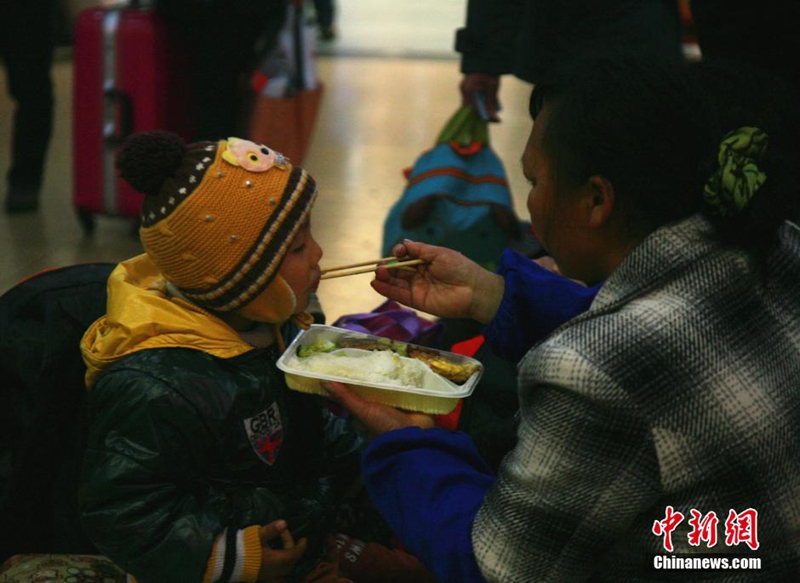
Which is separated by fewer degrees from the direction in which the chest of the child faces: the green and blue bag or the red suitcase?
the green and blue bag

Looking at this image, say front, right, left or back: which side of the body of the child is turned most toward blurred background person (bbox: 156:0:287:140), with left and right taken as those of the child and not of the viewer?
left

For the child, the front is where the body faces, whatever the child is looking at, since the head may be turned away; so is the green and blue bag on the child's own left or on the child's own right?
on the child's own left

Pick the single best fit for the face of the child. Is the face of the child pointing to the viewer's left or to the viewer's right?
to the viewer's right

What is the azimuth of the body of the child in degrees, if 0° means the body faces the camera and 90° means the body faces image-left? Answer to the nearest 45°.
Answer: approximately 270°

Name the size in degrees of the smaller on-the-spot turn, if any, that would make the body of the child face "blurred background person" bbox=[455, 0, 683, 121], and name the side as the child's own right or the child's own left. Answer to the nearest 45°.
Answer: approximately 45° to the child's own left

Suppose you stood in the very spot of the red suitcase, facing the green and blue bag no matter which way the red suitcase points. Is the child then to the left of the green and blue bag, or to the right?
right

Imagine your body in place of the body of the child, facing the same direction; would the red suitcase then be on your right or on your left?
on your left
